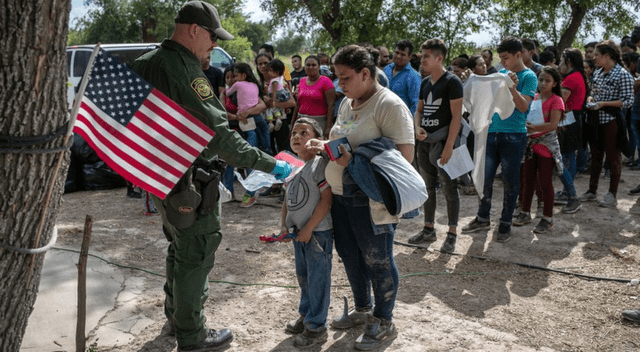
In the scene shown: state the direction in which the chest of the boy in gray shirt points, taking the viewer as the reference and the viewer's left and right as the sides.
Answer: facing the viewer and to the left of the viewer

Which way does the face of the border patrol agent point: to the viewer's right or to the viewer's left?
to the viewer's right

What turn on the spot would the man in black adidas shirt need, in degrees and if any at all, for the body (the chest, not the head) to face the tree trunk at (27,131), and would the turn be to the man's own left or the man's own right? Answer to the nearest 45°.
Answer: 0° — they already face it

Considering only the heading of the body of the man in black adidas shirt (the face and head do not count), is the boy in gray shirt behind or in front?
in front

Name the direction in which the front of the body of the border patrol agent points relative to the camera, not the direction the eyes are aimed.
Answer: to the viewer's right

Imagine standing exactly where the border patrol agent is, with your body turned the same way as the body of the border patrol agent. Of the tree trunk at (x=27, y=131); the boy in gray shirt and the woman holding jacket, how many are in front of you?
2

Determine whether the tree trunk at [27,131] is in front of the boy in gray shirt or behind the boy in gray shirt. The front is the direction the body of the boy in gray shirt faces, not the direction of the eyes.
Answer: in front

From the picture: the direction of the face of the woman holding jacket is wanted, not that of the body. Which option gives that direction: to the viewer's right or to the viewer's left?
to the viewer's left

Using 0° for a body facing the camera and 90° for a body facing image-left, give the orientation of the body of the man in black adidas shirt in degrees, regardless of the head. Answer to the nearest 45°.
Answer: approximately 45°

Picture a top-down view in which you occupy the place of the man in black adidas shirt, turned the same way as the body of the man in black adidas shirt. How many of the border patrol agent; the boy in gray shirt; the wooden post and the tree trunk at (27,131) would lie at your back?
0

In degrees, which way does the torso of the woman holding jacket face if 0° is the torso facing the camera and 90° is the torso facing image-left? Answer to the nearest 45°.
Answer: approximately 45°

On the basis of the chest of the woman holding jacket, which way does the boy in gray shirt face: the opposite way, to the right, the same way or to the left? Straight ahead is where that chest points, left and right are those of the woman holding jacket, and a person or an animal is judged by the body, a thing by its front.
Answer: the same way

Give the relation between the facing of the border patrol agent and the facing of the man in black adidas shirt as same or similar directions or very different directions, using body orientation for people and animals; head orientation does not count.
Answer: very different directions

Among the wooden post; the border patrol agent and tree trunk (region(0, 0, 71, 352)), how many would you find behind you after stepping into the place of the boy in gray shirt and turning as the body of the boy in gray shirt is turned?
0

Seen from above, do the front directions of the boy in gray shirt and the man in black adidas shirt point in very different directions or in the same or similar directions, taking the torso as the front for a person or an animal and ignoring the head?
same or similar directions

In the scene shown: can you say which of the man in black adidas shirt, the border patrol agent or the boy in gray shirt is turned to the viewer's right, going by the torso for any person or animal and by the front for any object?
the border patrol agent
